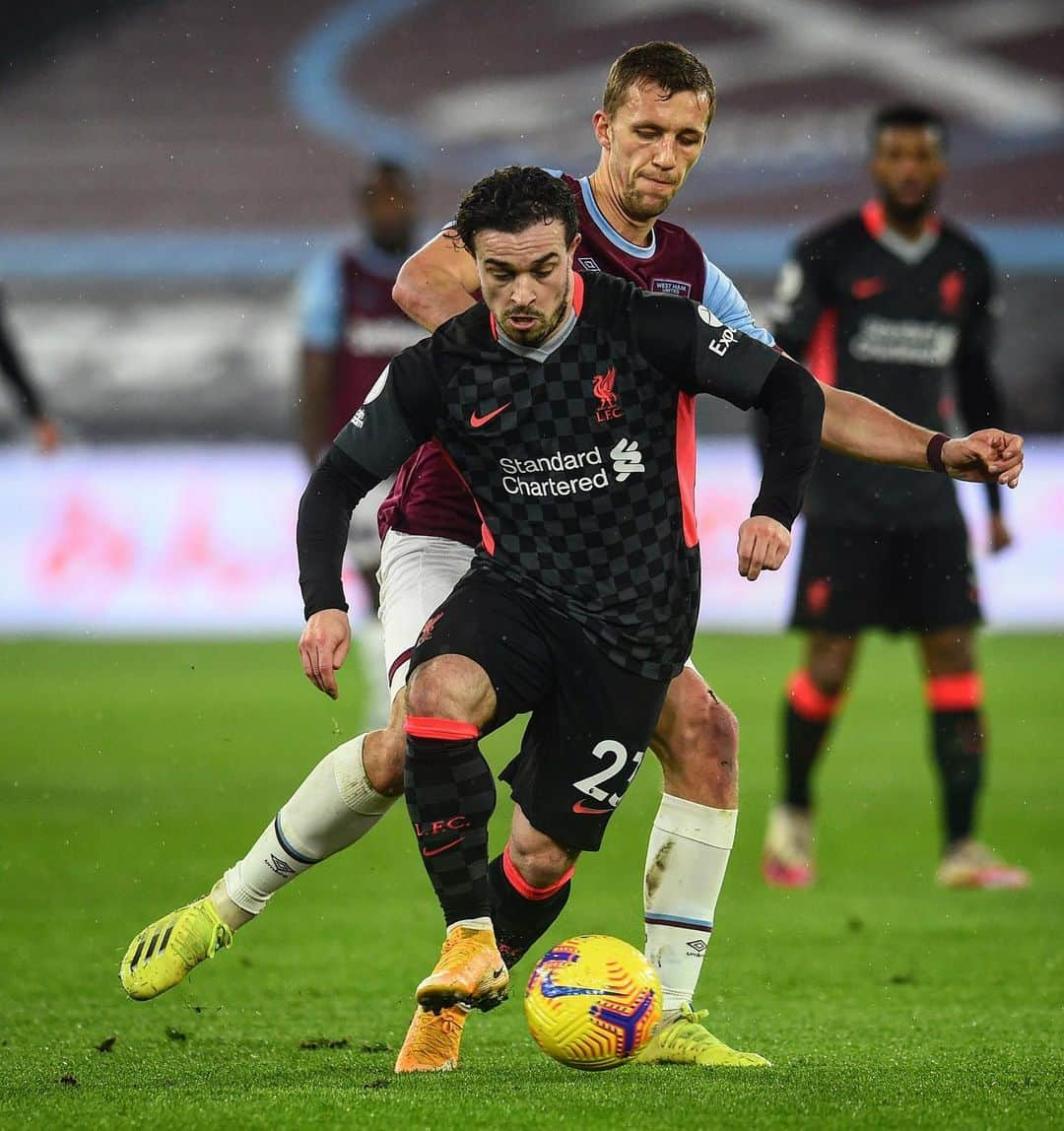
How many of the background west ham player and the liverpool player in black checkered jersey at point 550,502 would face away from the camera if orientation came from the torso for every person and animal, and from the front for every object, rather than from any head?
0

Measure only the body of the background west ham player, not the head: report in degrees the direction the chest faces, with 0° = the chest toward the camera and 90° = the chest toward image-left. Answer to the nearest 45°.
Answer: approximately 315°

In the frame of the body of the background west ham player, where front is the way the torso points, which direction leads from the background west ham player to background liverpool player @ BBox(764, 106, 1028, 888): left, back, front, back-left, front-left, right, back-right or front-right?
front

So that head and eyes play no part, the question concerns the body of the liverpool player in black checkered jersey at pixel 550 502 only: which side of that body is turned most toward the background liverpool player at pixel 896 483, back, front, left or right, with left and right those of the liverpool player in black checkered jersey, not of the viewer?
back

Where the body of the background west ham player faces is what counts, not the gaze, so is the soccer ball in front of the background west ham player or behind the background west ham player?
in front

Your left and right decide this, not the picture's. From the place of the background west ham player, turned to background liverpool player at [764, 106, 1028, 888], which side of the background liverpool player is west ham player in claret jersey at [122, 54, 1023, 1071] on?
right

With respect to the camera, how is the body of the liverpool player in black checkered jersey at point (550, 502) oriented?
toward the camera
